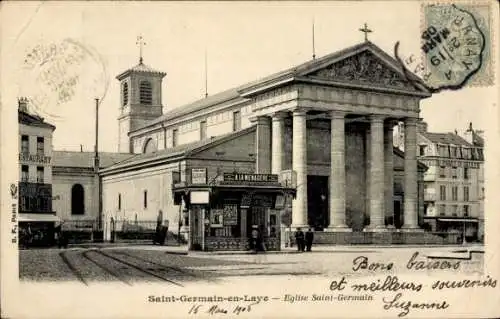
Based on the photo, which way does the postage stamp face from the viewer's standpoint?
toward the camera

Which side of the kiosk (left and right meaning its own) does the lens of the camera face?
front

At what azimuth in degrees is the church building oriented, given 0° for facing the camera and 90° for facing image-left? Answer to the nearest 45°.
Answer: approximately 315°

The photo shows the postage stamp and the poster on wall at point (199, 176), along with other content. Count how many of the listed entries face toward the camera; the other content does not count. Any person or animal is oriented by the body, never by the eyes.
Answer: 2

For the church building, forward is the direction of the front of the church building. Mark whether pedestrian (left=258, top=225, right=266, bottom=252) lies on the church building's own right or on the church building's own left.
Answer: on the church building's own right

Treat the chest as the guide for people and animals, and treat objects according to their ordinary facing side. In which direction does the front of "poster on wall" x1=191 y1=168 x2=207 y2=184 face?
toward the camera

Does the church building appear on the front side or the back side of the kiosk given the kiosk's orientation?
on the back side
